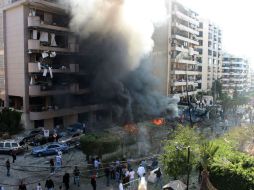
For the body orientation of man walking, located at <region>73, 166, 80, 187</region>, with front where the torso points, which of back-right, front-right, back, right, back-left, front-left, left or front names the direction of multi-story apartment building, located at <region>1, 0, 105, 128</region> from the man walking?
front

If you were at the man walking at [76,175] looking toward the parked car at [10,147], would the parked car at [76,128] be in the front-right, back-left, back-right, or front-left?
front-right

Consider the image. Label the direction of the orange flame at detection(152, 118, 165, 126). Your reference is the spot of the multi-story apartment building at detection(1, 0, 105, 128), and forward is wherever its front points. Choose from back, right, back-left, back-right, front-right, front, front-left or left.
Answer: front-left

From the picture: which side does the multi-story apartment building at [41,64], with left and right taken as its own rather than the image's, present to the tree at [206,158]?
front

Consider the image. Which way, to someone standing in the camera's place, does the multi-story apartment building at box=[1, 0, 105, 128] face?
facing the viewer and to the right of the viewer

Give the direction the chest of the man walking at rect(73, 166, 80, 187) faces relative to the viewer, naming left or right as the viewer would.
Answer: facing away from the viewer

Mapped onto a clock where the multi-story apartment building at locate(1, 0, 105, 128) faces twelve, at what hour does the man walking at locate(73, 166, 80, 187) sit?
The man walking is roughly at 1 o'clock from the multi-story apartment building.

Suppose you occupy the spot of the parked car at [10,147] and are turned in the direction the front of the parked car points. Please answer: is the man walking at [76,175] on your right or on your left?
on your right

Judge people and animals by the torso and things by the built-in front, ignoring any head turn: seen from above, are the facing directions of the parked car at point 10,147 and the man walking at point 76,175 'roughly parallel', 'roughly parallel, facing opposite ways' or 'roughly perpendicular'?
roughly perpendicular

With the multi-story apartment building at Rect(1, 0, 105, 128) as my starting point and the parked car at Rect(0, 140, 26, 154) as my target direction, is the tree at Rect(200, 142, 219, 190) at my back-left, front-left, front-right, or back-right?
front-left

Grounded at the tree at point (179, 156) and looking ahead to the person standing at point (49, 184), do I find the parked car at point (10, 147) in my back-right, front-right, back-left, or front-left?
front-right

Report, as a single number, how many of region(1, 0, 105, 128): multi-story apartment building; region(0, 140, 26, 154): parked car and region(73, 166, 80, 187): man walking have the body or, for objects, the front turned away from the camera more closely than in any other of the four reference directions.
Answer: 1

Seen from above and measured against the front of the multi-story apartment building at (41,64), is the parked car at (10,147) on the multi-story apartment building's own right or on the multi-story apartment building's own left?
on the multi-story apartment building's own right

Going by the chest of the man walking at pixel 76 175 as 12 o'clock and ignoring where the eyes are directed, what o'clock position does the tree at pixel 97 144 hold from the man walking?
The tree is roughly at 1 o'clock from the man walking.

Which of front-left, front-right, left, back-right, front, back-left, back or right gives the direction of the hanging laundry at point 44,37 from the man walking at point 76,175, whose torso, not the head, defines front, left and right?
front

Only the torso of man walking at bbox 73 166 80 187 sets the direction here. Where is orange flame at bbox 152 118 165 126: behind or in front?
in front
